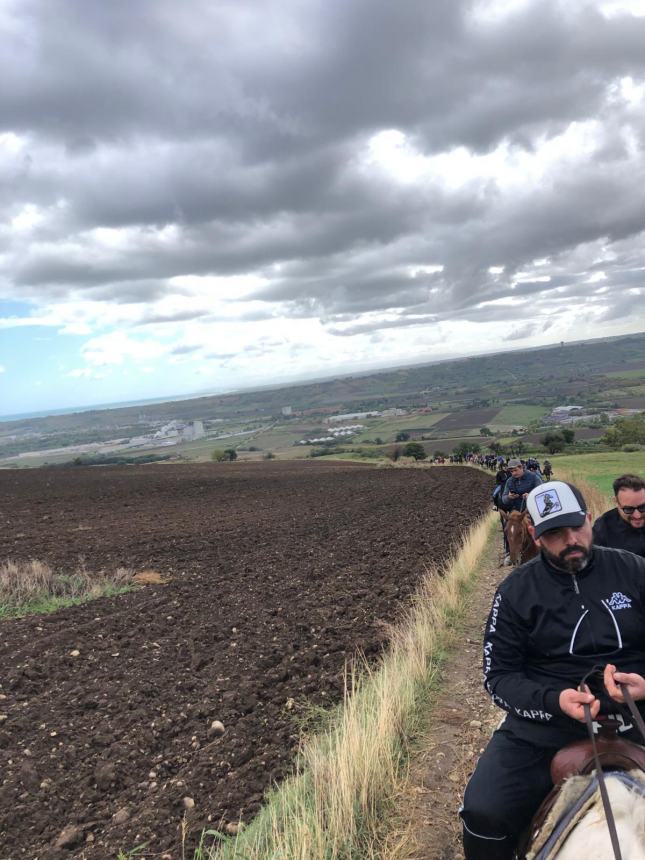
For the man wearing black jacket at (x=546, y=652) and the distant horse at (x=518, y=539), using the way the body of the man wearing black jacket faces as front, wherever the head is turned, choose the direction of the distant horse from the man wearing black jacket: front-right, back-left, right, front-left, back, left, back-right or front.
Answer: back

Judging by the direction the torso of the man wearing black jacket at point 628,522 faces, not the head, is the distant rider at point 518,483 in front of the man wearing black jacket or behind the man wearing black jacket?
behind

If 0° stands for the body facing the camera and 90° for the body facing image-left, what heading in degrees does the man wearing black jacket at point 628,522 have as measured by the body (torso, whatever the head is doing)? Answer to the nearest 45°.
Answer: approximately 315°

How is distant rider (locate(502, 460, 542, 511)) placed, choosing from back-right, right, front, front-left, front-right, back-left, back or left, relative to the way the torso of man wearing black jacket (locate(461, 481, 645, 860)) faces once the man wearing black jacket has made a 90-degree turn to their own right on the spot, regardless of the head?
right

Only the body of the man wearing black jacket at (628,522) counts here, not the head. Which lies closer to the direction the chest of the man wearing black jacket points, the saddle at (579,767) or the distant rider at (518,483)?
the saddle

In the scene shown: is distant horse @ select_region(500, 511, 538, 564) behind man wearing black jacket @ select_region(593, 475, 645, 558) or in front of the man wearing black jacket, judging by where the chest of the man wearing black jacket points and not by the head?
behind

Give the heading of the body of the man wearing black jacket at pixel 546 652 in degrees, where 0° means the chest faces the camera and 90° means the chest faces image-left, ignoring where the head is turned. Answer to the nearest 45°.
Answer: approximately 0°
